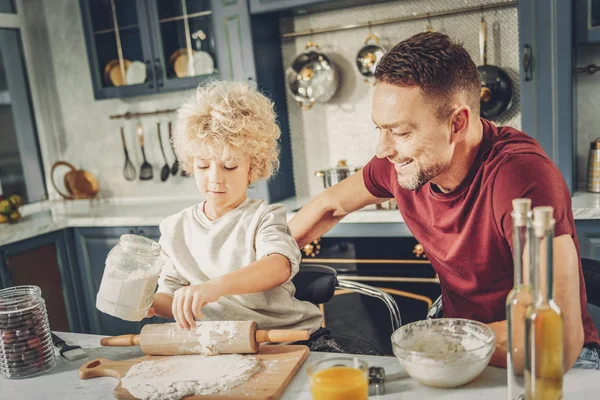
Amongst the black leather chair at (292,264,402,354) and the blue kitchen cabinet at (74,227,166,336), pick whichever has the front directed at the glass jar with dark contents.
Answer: the blue kitchen cabinet

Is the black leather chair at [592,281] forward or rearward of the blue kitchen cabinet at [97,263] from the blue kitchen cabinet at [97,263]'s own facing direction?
forward

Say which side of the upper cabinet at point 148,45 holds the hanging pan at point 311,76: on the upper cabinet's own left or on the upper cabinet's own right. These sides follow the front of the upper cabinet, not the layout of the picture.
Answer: on the upper cabinet's own left

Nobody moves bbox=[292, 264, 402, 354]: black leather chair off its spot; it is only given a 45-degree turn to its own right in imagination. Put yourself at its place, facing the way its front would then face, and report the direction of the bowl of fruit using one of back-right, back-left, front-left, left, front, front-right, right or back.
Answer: back-right

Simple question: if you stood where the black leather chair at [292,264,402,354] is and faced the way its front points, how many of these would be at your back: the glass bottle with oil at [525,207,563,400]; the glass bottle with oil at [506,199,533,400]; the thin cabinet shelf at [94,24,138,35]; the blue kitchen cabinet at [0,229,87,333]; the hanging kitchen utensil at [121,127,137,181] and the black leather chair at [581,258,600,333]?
3

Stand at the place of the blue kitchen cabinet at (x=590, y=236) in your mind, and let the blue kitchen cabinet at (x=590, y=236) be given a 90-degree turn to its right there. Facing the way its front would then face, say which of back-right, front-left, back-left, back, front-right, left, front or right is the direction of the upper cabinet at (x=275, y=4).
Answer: front

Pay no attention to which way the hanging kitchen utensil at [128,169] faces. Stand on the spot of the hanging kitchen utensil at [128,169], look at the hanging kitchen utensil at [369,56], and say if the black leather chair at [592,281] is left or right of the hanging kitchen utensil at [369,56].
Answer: right

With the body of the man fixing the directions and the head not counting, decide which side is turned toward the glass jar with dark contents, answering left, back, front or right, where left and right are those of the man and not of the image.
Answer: front

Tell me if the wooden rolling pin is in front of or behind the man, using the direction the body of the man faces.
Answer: in front

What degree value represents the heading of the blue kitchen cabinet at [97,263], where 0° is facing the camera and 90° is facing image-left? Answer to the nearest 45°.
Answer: approximately 0°

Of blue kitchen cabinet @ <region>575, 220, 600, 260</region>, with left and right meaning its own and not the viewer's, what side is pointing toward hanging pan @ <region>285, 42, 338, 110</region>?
right

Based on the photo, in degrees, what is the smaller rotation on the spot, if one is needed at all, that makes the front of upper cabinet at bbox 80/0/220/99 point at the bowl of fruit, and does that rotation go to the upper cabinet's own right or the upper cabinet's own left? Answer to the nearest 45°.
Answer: approximately 90° to the upper cabinet's own right

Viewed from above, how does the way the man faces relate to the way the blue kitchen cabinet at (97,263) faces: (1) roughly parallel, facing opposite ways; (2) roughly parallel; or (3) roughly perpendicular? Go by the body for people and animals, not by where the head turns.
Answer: roughly perpendicular

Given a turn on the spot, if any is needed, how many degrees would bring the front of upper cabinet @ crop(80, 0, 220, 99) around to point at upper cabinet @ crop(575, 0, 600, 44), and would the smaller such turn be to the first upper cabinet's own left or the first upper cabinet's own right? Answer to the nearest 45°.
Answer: approximately 45° to the first upper cabinet's own left

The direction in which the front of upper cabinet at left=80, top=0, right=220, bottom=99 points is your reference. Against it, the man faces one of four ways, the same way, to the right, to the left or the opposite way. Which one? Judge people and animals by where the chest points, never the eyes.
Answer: to the right

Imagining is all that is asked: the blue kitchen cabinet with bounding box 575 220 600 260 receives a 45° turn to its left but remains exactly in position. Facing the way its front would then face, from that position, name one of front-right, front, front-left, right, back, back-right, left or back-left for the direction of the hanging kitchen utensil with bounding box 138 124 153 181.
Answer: back-right
